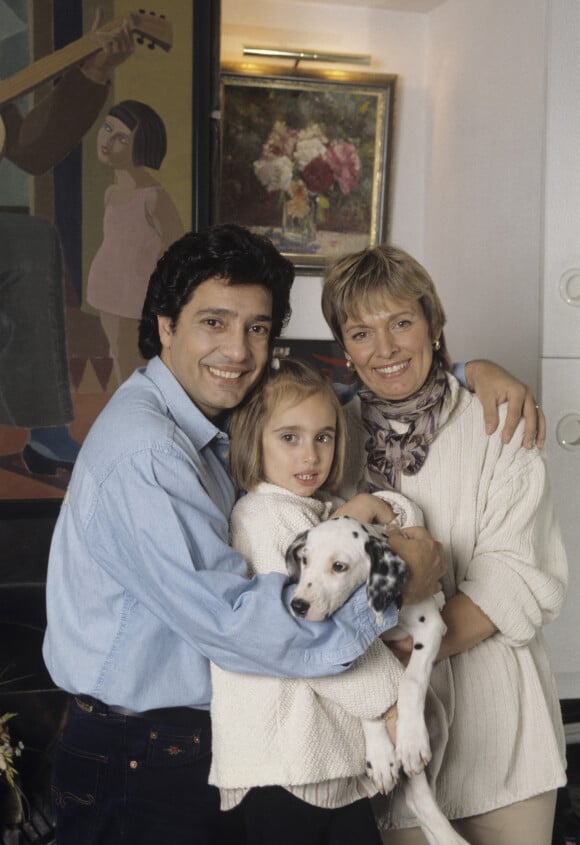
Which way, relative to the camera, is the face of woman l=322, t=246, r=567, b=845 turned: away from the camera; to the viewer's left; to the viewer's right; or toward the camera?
toward the camera

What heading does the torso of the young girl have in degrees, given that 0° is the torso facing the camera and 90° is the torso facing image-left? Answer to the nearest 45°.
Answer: approximately 315°

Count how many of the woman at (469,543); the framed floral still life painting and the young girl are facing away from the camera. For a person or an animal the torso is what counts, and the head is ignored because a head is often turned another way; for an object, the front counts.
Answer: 0

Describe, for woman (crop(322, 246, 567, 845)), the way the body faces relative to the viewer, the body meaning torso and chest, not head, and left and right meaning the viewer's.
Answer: facing the viewer and to the left of the viewer

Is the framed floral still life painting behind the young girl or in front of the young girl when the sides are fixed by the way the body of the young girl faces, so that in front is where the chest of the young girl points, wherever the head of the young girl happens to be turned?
behind

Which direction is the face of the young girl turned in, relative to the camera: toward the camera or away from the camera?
toward the camera

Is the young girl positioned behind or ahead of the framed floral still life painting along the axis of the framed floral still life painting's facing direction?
ahead

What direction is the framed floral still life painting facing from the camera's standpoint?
toward the camera

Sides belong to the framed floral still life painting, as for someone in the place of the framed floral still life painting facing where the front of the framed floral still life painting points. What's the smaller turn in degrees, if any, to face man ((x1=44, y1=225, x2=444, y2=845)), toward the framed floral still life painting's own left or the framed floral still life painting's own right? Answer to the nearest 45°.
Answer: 0° — it already faces them

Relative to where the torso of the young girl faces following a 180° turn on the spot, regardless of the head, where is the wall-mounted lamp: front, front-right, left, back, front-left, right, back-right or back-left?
front-right
